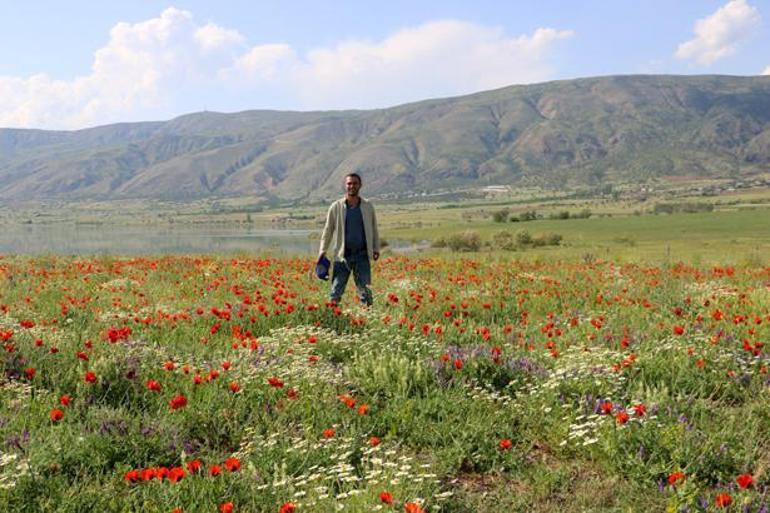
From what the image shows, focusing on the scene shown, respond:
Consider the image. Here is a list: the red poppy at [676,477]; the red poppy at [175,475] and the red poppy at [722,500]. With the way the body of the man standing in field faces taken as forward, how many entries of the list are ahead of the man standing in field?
3

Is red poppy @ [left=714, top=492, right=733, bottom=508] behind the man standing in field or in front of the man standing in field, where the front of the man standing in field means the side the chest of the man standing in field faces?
in front

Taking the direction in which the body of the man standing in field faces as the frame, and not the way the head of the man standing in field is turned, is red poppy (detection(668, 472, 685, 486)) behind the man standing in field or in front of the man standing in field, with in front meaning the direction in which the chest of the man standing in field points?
in front

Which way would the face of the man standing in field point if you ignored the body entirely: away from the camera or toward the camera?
toward the camera

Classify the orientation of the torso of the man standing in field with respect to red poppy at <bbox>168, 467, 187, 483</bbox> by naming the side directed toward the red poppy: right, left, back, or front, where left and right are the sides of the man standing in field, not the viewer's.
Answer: front

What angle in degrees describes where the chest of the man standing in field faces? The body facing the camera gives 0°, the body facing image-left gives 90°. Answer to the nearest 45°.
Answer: approximately 0°
